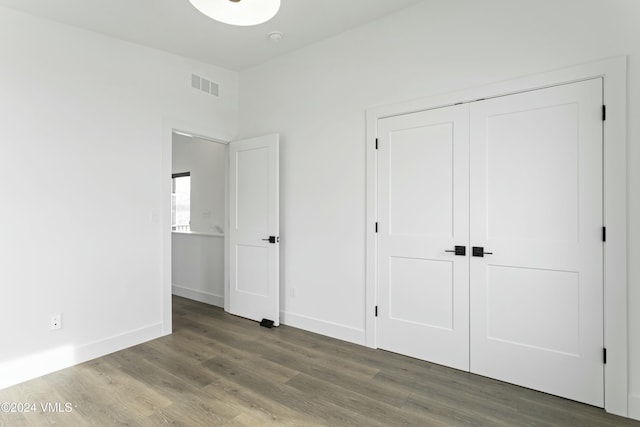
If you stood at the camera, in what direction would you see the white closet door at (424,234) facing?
facing the viewer and to the left of the viewer
